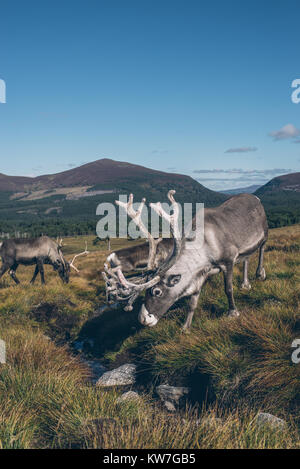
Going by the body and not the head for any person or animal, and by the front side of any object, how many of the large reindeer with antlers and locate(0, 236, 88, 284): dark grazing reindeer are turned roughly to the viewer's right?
1

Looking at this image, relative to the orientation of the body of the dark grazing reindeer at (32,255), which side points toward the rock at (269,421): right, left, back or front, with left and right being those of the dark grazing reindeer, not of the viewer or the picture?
right

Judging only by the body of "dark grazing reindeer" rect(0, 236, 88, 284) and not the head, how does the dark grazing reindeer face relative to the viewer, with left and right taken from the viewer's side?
facing to the right of the viewer

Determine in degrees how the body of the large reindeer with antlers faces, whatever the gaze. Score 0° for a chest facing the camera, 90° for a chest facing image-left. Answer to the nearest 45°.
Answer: approximately 45°

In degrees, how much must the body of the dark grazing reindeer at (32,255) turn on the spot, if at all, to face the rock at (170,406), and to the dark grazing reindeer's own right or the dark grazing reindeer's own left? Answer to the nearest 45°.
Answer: approximately 90° to the dark grazing reindeer's own right

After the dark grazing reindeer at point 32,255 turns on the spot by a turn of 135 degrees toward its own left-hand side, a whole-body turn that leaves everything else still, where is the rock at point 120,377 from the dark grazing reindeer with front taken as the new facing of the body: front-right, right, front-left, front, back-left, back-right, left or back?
back-left

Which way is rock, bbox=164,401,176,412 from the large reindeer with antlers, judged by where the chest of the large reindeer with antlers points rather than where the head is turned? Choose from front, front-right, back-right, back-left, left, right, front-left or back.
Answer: front-left

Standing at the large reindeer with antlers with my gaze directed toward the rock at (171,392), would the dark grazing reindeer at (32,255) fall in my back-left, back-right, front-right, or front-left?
back-right

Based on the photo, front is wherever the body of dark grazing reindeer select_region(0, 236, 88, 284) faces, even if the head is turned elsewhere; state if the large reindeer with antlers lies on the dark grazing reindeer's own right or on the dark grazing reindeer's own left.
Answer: on the dark grazing reindeer's own right
